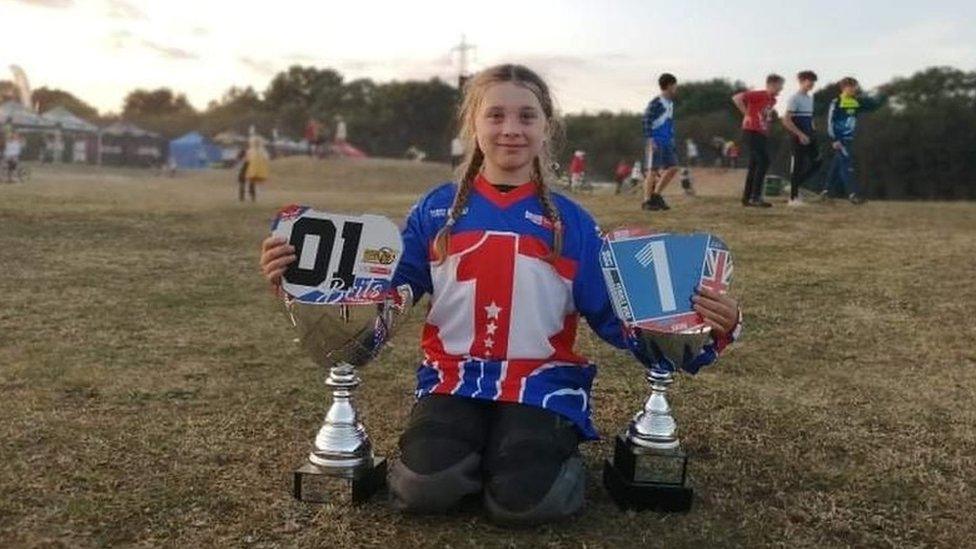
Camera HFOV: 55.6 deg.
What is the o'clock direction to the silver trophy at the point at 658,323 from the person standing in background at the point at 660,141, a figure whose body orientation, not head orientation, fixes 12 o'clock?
The silver trophy is roughly at 3 o'clock from the person standing in background.

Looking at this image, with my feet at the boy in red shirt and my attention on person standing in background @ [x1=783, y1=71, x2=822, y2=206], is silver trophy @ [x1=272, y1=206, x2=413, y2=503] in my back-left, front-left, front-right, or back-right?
back-right

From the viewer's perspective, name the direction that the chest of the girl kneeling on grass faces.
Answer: toward the camera

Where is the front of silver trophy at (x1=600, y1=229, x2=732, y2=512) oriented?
toward the camera

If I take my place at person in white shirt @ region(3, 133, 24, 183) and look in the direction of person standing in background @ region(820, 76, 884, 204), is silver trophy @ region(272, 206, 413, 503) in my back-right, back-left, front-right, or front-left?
front-right

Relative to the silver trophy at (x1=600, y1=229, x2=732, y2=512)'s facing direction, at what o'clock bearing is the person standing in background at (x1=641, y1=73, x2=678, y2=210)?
The person standing in background is roughly at 6 o'clock from the silver trophy.

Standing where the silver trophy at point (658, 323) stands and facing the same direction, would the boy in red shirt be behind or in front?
behind

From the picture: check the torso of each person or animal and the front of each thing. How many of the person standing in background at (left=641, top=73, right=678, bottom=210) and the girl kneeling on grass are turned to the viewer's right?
1

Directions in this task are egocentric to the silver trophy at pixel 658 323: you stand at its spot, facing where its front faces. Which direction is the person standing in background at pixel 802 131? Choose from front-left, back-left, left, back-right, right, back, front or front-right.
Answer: back
